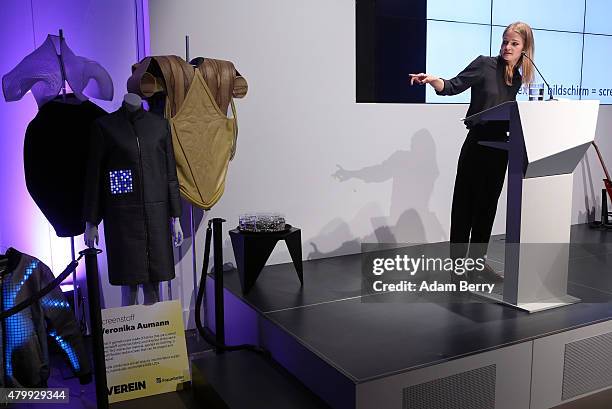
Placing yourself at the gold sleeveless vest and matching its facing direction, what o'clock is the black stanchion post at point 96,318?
The black stanchion post is roughly at 1 o'clock from the gold sleeveless vest.

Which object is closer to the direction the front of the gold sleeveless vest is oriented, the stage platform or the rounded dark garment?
the stage platform

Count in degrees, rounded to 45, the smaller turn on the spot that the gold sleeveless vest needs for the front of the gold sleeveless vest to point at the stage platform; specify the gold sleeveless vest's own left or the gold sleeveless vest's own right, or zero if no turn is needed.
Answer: approximately 45° to the gold sleeveless vest's own left

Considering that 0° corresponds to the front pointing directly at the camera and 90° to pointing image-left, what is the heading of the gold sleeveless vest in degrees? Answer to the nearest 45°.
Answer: approximately 0°

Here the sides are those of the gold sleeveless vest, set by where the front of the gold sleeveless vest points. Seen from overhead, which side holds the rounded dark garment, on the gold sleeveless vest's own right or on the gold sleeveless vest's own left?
on the gold sleeveless vest's own right

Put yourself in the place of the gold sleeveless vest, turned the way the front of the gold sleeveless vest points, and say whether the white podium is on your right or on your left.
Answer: on your left
